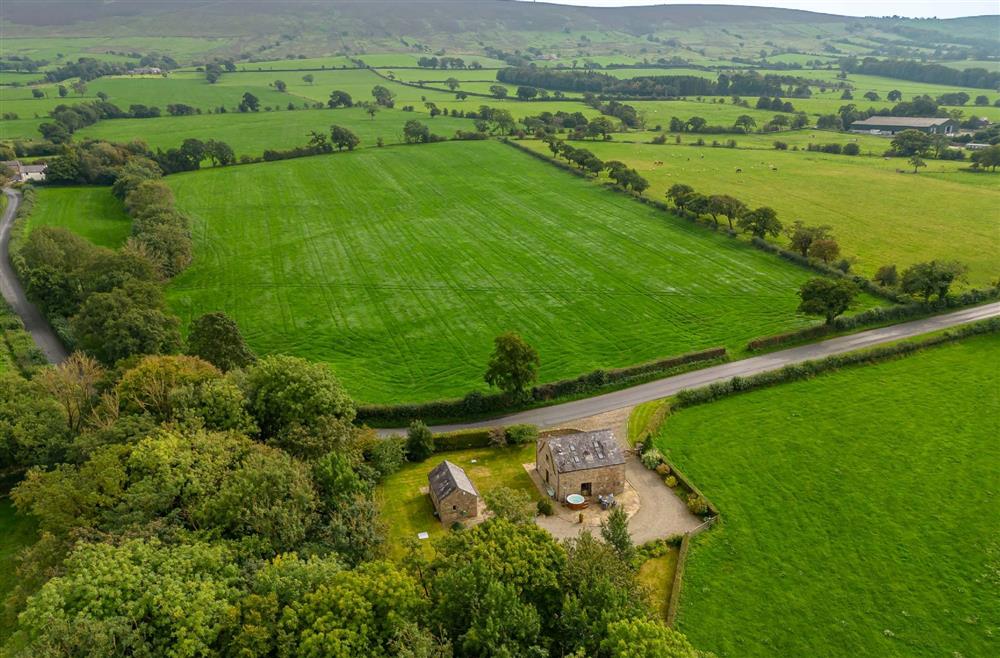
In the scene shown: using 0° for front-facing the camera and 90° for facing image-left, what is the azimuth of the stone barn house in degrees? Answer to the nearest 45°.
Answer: approximately 0°

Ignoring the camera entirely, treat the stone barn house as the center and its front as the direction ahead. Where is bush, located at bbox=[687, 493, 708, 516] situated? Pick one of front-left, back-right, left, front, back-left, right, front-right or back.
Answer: left

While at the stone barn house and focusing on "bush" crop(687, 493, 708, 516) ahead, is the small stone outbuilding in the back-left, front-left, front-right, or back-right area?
back-right

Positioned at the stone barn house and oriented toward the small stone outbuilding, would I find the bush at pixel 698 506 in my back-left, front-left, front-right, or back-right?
back-left

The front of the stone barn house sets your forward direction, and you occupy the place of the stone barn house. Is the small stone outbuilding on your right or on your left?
on your right
